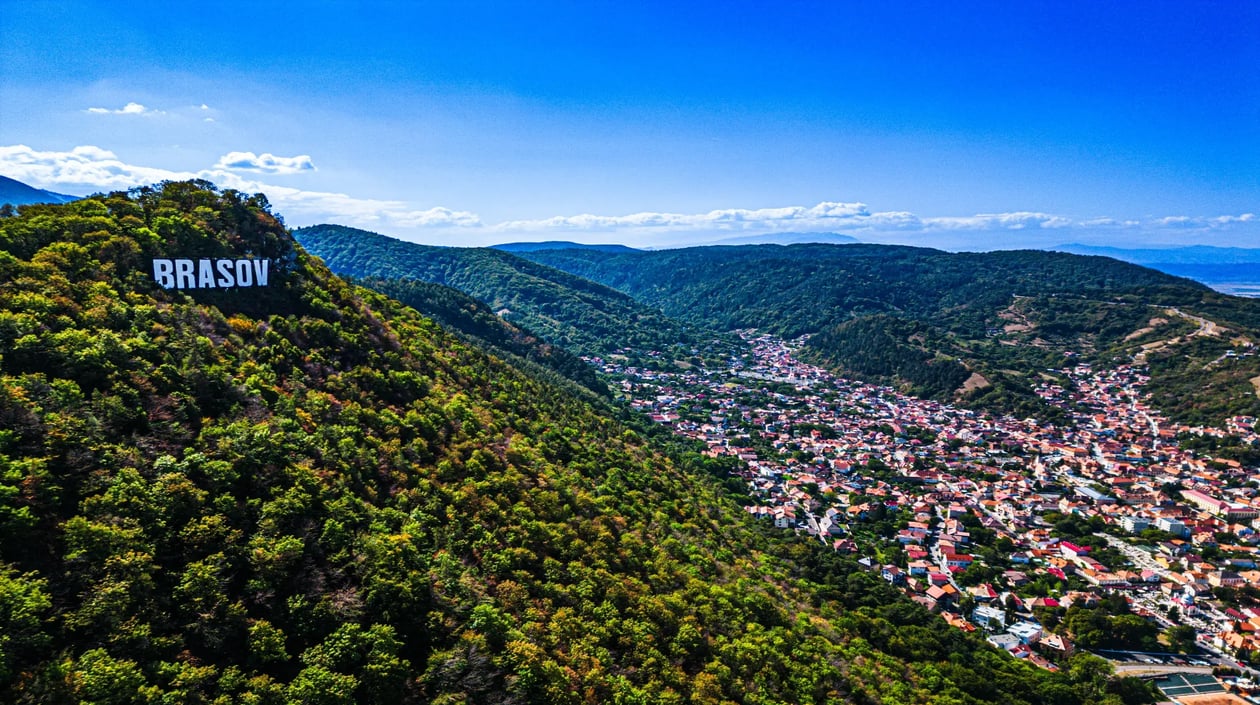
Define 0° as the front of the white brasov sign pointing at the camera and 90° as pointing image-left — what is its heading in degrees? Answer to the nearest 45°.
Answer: approximately 0°
